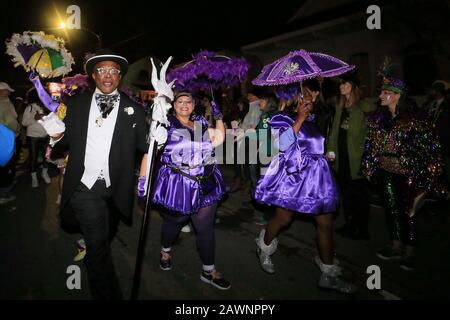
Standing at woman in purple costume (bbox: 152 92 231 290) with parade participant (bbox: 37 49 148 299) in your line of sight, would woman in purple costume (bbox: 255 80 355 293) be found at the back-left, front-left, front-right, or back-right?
back-left

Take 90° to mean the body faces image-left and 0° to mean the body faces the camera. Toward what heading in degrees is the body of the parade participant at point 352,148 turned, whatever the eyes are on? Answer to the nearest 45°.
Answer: approximately 45°

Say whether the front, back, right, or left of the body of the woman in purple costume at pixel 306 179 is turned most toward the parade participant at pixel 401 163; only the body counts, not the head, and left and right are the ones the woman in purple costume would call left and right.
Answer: left

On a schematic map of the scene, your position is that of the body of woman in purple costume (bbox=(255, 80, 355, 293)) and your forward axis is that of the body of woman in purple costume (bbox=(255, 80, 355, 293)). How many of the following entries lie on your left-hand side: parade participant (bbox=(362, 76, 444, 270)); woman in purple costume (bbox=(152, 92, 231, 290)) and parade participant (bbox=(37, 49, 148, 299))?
1

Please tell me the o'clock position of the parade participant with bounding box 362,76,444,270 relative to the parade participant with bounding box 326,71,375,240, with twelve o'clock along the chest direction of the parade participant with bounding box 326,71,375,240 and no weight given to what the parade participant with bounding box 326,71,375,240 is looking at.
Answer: the parade participant with bounding box 362,76,444,270 is roughly at 9 o'clock from the parade participant with bounding box 326,71,375,240.

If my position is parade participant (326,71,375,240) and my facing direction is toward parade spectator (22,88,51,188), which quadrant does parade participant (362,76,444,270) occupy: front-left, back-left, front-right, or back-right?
back-left

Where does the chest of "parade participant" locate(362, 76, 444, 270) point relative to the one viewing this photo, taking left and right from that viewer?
facing the viewer and to the left of the viewer

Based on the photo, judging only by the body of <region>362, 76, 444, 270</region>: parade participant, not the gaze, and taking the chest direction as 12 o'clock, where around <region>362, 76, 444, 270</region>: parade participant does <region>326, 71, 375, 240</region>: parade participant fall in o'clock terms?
<region>326, 71, 375, 240</region>: parade participant is roughly at 3 o'clock from <region>362, 76, 444, 270</region>: parade participant.

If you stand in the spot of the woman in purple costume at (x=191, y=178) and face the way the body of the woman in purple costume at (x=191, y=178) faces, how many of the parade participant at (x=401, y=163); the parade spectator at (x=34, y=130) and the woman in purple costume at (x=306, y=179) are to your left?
2

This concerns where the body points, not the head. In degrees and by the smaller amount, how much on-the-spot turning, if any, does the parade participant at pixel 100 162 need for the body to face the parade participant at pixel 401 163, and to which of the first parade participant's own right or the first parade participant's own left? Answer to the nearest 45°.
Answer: approximately 90° to the first parade participant's own left

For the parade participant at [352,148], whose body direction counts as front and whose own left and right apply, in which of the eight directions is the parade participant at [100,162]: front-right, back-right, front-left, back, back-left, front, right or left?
front

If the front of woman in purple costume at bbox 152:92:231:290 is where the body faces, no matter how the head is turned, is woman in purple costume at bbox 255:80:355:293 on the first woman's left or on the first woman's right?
on the first woman's left

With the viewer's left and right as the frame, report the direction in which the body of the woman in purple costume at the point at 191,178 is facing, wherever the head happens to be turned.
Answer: facing the viewer

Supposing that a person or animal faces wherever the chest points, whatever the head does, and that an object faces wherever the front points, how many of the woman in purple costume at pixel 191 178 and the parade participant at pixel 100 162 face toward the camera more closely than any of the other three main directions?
2
